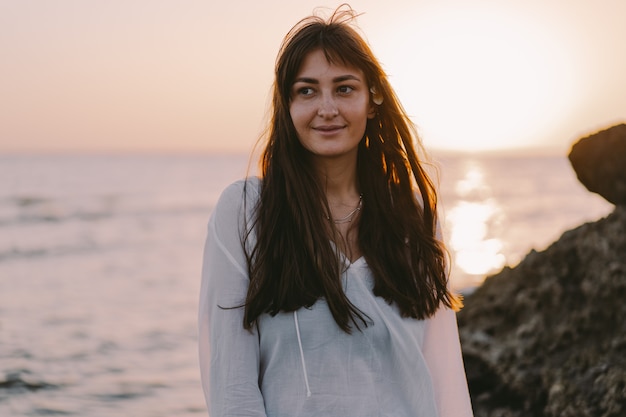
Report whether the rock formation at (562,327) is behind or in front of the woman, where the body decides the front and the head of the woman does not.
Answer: behind

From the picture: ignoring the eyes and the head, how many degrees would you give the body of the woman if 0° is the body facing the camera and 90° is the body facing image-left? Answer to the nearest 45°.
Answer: approximately 0°

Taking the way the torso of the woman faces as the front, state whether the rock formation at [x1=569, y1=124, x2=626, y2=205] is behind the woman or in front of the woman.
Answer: behind
